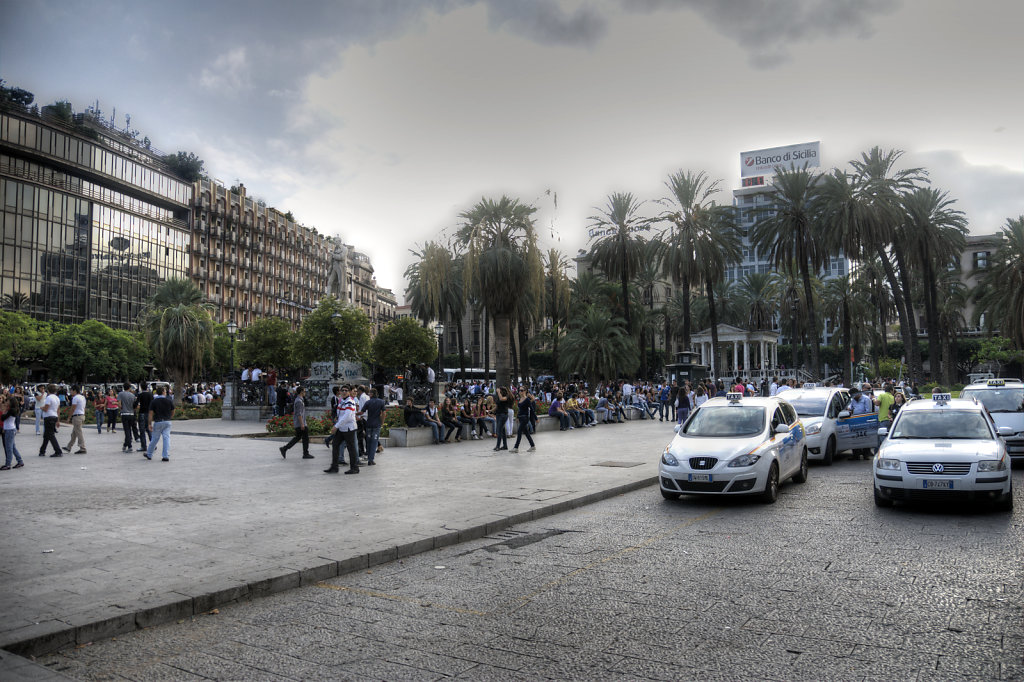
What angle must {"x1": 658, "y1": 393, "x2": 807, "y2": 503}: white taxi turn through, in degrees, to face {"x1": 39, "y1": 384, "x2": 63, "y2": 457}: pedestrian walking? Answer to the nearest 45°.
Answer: approximately 45° to its right

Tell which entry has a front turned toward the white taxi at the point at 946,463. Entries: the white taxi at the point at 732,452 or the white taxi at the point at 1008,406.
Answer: the white taxi at the point at 1008,406

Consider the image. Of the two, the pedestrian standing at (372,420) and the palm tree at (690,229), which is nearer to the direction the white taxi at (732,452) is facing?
the pedestrian standing

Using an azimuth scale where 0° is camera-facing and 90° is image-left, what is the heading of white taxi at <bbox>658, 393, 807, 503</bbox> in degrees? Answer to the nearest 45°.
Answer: approximately 45°

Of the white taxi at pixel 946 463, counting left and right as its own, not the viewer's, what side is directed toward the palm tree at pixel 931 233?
back

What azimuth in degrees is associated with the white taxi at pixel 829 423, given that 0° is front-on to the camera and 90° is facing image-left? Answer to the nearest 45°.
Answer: approximately 45°
